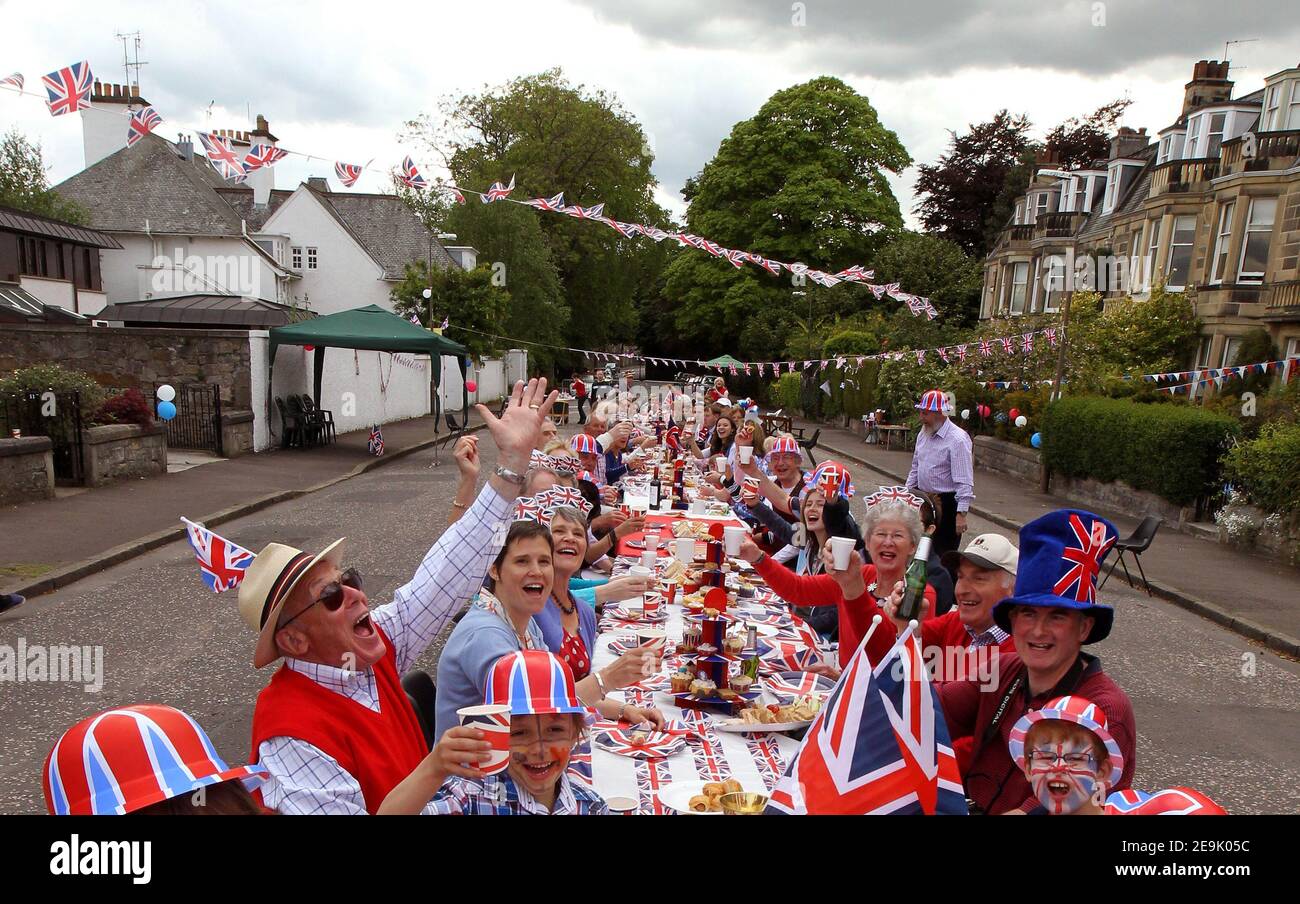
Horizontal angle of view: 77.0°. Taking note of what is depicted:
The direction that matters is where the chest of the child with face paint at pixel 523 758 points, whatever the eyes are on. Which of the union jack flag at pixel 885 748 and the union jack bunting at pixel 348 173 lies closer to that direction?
the union jack flag

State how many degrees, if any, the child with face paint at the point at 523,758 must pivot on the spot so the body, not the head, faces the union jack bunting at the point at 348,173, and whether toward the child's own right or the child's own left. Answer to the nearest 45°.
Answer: approximately 180°

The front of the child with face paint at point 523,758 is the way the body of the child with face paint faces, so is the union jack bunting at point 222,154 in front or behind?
behind

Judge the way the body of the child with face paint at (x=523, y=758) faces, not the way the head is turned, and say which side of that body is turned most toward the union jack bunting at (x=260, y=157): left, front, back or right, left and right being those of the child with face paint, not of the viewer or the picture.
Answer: back

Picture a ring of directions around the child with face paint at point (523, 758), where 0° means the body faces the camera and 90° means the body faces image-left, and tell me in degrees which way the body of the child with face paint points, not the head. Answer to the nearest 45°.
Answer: approximately 0°

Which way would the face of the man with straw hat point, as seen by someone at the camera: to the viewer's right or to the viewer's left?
to the viewer's right

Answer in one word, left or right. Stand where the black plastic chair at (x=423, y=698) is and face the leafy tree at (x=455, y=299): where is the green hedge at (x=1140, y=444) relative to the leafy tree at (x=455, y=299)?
right

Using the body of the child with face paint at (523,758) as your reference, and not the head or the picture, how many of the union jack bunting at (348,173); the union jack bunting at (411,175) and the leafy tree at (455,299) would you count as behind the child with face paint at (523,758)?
3

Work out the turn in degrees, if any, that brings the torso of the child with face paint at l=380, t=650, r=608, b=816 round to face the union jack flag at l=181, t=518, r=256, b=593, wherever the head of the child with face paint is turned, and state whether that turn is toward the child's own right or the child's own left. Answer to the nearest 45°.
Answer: approximately 135° to the child's own right

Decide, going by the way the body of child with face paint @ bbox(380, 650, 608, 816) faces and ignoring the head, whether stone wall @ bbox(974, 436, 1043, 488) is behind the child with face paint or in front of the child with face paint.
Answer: behind

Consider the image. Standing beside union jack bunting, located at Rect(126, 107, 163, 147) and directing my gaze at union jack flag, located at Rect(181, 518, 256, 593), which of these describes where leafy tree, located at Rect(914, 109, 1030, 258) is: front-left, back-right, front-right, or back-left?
back-left

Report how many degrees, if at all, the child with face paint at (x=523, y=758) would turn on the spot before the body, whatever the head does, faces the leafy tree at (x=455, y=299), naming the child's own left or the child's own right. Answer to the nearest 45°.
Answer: approximately 180°

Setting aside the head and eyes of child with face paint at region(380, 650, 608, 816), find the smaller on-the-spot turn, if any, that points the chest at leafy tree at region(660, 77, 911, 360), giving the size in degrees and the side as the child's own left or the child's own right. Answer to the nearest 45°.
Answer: approximately 180°

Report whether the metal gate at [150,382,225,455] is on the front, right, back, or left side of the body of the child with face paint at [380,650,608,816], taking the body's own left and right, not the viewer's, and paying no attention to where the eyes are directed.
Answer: back
